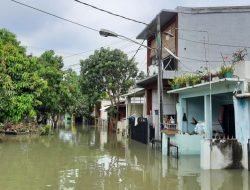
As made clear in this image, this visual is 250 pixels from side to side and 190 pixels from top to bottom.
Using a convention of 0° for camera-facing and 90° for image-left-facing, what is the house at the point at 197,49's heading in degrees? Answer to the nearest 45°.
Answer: approximately 45°

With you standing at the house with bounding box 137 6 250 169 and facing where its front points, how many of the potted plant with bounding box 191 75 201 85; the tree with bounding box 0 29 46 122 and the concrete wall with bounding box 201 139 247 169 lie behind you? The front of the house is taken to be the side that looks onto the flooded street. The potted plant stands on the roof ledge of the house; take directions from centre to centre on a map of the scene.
0

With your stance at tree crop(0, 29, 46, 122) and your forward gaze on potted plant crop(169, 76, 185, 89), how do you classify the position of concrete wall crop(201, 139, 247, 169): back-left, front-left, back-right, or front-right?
front-right

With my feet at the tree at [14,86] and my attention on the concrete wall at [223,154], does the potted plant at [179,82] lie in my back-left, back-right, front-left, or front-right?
front-left

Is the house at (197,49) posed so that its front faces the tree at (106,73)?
no

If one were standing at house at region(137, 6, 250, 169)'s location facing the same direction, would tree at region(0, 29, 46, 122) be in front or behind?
in front

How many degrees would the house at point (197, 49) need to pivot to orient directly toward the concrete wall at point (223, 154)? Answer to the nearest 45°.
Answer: approximately 45° to its left
